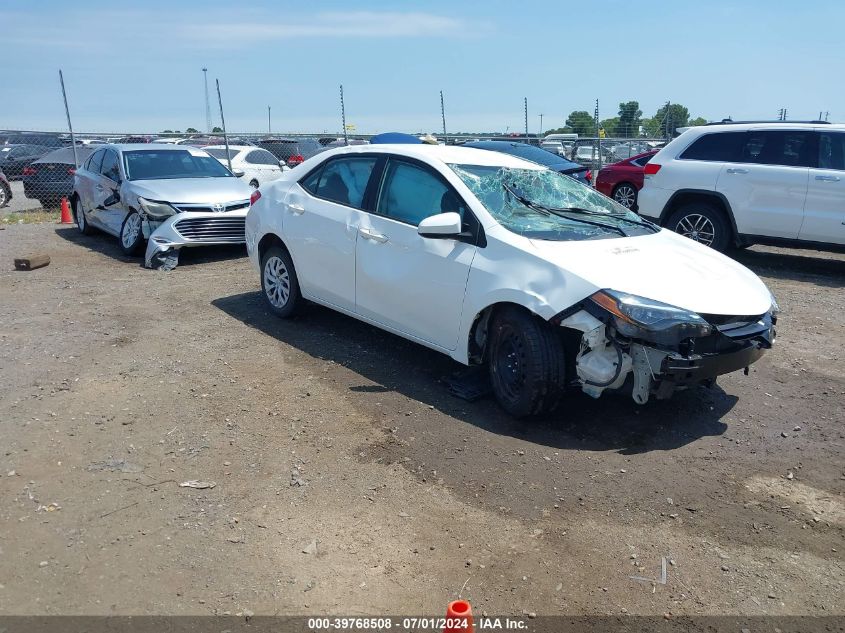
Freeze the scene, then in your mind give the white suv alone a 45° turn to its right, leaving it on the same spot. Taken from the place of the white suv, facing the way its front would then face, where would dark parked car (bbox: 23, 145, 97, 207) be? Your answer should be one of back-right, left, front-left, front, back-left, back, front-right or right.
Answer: back-right

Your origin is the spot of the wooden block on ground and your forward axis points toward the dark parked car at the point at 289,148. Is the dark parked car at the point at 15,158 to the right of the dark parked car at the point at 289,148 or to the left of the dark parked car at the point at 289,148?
left

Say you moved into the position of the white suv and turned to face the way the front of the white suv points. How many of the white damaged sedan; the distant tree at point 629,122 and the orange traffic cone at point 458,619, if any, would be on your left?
1

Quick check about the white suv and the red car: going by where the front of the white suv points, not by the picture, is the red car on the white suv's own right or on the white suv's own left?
on the white suv's own left

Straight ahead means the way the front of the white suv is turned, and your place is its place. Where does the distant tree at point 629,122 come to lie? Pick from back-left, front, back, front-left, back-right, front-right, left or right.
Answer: left

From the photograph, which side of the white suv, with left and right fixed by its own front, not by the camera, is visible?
right

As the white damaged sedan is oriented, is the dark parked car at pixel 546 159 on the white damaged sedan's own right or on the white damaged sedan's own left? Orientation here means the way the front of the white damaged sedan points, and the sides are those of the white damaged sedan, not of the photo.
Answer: on the white damaged sedan's own left

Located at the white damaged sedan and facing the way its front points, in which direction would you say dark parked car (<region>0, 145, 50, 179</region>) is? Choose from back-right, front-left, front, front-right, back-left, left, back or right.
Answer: back

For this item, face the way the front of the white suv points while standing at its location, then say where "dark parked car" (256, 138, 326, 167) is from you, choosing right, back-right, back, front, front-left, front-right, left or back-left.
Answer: back-left

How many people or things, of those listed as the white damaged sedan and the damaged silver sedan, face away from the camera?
0

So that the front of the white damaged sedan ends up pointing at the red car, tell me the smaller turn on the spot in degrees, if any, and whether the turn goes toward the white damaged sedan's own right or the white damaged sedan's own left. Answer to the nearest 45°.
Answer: approximately 135° to the white damaged sedan's own left

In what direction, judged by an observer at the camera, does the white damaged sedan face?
facing the viewer and to the right of the viewer

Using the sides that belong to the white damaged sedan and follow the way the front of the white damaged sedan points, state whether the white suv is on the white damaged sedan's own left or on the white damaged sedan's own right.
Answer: on the white damaged sedan's own left

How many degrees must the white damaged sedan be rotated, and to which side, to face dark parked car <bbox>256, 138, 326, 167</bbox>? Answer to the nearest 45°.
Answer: approximately 135° to its left

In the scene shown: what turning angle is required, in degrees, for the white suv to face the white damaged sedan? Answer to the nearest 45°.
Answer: approximately 90° to its right

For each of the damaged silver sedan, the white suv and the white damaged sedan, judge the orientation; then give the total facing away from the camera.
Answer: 0

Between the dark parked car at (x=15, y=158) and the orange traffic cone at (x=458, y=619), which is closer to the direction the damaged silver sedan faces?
the orange traffic cone
